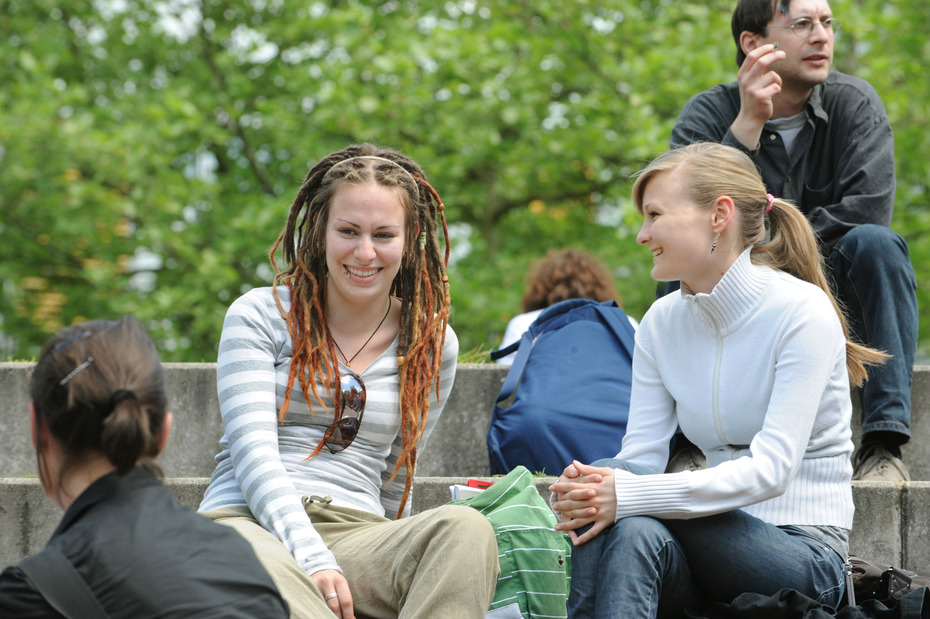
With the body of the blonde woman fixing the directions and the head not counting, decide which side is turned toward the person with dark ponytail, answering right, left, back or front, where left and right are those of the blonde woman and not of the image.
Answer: front

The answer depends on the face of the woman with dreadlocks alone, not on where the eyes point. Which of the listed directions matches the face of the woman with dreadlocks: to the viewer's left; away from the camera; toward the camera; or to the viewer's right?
toward the camera

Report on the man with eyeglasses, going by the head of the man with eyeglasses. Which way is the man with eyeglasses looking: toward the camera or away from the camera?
toward the camera

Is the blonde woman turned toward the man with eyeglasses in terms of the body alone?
no

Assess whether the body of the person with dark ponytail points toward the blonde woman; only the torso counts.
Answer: no

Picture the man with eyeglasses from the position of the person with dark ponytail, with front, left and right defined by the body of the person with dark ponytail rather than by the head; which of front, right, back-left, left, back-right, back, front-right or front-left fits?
right

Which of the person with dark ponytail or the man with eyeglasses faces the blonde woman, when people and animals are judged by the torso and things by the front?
the man with eyeglasses

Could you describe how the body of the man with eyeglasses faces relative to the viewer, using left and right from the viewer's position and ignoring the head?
facing the viewer

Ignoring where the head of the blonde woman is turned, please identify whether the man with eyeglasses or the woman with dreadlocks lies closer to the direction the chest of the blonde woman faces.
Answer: the woman with dreadlocks

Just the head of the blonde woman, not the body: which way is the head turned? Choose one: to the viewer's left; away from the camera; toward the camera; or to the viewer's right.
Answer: to the viewer's left

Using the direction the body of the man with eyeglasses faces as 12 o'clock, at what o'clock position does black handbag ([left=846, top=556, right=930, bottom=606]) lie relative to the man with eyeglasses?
The black handbag is roughly at 12 o'clock from the man with eyeglasses.

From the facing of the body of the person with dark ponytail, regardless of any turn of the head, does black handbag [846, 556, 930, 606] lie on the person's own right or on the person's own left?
on the person's own right

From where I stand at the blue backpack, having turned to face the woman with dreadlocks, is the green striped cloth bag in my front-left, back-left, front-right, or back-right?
front-left

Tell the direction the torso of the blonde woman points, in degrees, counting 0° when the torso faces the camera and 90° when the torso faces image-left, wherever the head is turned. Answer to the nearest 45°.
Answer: approximately 45°

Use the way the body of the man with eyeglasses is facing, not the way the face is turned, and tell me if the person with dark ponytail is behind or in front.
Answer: in front

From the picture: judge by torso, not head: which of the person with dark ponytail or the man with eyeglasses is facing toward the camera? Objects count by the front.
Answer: the man with eyeglasses

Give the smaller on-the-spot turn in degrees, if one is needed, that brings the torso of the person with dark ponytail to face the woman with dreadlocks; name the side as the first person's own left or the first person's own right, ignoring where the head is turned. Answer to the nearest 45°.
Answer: approximately 90° to the first person's own right

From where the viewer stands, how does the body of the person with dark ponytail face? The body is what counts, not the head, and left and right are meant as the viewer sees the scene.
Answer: facing away from the viewer and to the left of the viewer
